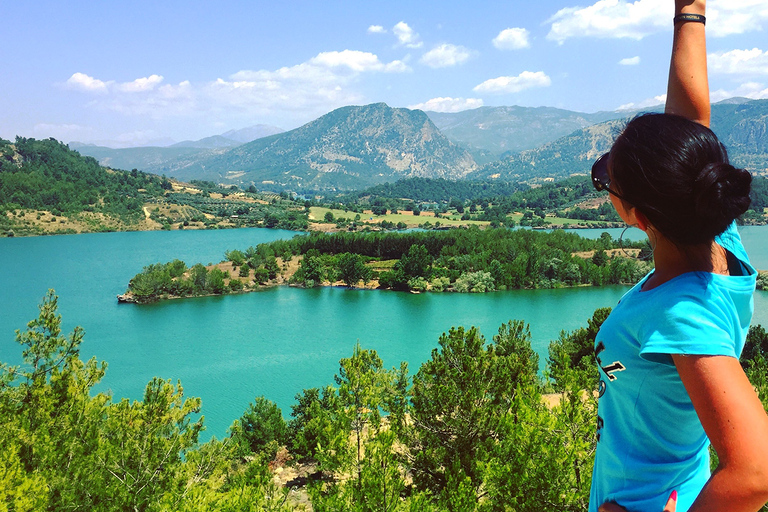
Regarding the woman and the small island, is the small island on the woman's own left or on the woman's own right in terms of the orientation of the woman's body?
on the woman's own right

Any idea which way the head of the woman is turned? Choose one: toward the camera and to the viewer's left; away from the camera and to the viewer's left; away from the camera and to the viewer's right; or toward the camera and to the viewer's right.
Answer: away from the camera and to the viewer's left

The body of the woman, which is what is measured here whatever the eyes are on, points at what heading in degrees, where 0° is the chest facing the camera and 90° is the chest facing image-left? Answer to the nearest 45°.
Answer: approximately 90°
